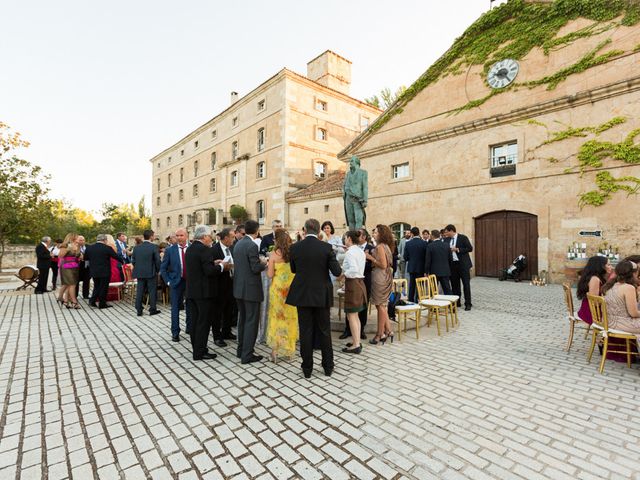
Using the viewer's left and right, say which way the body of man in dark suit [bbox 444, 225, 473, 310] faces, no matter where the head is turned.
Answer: facing the viewer and to the left of the viewer

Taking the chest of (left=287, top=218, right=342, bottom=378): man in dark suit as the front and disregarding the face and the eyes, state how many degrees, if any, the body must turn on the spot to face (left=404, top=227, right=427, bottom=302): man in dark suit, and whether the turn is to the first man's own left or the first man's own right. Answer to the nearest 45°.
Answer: approximately 45° to the first man's own right

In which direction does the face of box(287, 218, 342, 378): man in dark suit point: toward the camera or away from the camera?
away from the camera

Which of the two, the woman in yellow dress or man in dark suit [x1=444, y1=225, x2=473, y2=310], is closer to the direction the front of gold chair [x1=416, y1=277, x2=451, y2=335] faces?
the woman in yellow dress

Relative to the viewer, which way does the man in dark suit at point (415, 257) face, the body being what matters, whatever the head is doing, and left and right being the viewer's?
facing away from the viewer

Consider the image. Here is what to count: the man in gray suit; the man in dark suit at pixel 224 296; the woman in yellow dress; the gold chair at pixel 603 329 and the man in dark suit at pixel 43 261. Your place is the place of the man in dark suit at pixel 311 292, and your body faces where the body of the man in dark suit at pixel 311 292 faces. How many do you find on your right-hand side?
1

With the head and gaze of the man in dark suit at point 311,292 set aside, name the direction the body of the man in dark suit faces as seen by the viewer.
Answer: away from the camera

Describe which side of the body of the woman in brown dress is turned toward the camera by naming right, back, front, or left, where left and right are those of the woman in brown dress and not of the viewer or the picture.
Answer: left

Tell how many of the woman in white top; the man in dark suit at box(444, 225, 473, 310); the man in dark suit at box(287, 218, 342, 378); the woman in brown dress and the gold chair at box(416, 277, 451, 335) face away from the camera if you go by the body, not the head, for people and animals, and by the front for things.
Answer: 1

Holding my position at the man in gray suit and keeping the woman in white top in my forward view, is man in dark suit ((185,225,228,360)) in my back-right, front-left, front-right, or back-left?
back-left

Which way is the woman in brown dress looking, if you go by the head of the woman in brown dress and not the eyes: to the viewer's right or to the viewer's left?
to the viewer's left
